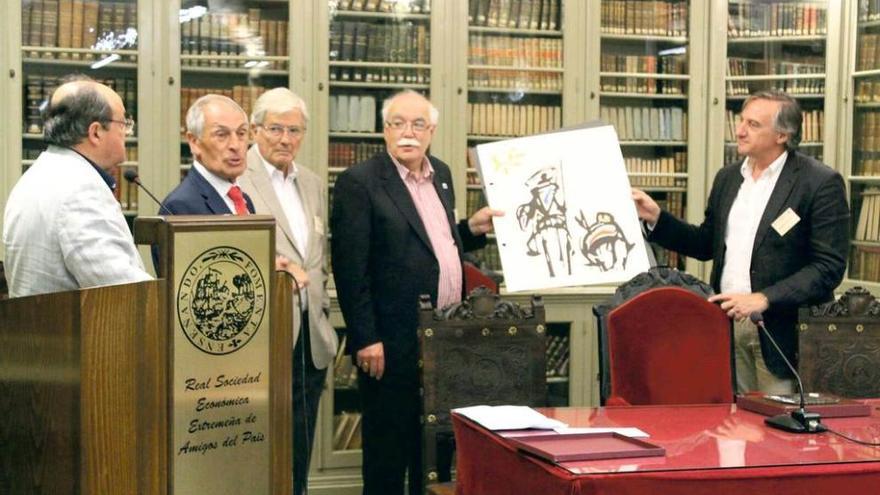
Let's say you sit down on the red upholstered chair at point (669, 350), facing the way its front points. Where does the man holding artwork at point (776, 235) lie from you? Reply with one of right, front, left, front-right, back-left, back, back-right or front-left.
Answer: back-left

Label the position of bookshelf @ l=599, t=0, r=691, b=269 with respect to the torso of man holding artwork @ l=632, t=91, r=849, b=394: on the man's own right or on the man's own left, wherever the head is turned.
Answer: on the man's own right

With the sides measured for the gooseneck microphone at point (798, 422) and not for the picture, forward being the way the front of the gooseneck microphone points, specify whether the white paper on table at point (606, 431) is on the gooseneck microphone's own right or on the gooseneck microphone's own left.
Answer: on the gooseneck microphone's own left

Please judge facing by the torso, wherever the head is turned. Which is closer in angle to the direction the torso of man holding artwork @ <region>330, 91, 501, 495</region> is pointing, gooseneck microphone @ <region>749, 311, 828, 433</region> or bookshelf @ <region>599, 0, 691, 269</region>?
the gooseneck microphone

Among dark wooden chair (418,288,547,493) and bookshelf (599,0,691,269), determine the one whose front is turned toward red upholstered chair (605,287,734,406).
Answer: the bookshelf

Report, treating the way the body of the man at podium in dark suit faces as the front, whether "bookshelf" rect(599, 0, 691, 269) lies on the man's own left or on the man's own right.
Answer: on the man's own left

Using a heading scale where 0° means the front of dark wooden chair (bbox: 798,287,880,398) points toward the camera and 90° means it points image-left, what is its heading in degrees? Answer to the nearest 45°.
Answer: approximately 0°

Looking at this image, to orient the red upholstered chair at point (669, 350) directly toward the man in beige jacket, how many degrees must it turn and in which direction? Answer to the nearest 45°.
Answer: approximately 90° to its right

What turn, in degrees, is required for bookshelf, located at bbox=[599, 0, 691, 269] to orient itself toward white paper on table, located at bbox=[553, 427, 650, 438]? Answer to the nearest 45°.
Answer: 0° — it already faces it
